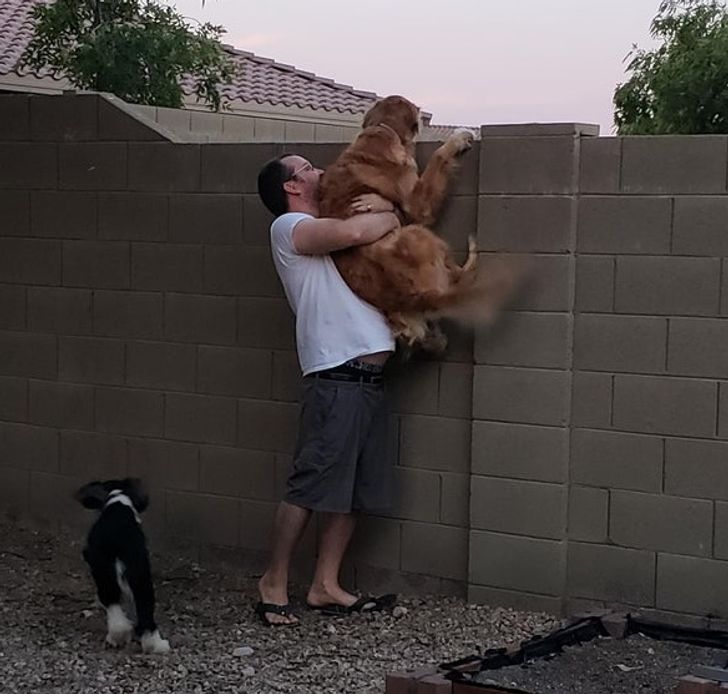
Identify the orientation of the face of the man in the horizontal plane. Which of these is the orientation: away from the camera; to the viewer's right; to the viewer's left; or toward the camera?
to the viewer's right

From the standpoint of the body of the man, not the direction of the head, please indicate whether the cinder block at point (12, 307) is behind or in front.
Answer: behind

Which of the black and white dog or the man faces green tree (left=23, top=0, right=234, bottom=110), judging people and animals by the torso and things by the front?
the black and white dog

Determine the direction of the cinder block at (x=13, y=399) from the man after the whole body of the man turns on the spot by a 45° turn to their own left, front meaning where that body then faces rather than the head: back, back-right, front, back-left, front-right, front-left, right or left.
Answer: left

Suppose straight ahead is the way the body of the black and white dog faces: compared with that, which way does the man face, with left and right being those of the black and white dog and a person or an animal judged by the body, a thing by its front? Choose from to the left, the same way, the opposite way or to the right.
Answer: to the right

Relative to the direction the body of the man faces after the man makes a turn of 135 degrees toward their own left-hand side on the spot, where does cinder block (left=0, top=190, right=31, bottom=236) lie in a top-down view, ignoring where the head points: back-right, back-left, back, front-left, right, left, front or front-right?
front

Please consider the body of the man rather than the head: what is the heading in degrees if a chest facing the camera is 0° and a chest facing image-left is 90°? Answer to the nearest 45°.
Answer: approximately 270°

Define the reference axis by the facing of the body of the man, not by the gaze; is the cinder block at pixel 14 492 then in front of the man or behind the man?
behind

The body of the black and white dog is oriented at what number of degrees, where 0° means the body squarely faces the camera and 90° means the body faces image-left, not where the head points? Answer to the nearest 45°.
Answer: approximately 180°

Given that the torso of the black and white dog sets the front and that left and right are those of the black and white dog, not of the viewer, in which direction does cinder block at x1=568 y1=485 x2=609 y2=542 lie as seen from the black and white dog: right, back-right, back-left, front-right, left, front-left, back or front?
right

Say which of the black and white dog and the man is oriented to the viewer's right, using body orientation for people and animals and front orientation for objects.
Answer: the man

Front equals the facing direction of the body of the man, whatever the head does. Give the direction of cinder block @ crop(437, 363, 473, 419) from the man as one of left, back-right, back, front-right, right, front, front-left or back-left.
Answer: front

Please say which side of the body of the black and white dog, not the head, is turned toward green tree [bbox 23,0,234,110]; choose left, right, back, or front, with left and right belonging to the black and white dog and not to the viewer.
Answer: front
